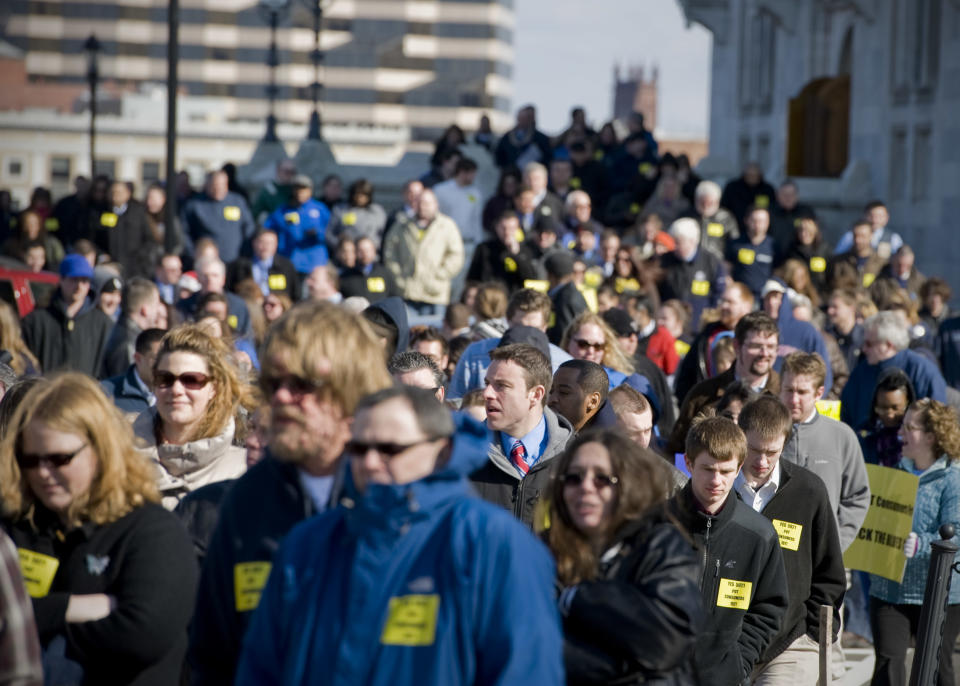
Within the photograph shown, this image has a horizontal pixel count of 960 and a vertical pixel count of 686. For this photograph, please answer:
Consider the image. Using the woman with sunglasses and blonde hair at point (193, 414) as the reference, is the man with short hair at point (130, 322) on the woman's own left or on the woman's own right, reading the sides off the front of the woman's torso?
on the woman's own right

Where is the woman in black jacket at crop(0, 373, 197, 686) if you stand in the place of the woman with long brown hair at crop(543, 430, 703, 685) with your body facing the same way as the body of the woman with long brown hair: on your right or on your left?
on your right

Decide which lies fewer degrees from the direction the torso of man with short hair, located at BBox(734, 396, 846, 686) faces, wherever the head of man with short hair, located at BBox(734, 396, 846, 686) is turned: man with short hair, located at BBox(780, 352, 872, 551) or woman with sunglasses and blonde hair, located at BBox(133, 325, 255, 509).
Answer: the woman with sunglasses and blonde hair

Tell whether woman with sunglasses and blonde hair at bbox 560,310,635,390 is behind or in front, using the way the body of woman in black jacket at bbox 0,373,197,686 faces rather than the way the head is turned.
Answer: behind
